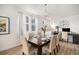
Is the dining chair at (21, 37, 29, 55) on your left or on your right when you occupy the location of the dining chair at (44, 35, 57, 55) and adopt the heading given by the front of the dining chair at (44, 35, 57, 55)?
on your left

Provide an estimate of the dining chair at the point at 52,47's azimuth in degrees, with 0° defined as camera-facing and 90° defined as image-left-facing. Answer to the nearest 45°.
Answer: approximately 135°

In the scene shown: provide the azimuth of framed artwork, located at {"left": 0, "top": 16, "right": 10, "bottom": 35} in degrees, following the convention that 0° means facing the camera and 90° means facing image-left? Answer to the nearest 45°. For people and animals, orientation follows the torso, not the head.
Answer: approximately 315°

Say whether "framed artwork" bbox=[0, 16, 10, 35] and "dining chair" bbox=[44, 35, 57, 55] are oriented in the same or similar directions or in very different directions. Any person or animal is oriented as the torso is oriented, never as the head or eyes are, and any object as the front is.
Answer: very different directions
